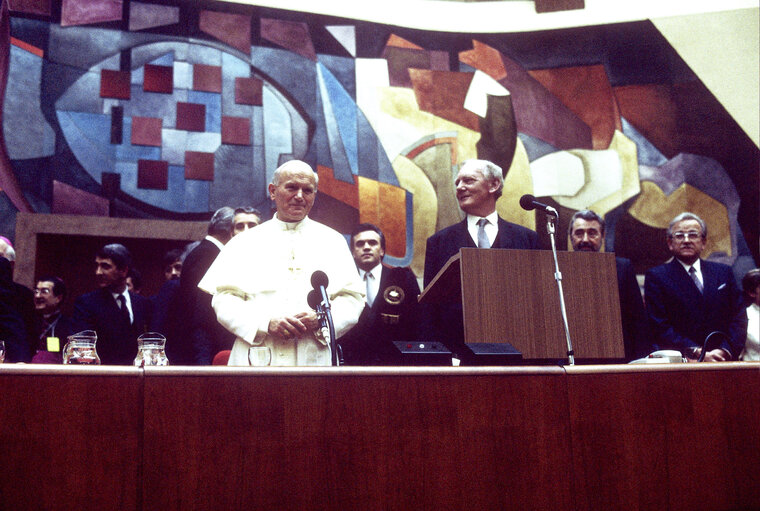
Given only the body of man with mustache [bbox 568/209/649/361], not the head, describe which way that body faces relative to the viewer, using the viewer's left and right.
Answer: facing the viewer

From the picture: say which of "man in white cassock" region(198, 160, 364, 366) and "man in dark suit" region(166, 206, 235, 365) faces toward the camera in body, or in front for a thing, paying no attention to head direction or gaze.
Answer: the man in white cassock

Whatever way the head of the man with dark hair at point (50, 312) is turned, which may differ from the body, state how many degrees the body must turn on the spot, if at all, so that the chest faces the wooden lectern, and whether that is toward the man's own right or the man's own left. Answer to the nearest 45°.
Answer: approximately 90° to the man's own left

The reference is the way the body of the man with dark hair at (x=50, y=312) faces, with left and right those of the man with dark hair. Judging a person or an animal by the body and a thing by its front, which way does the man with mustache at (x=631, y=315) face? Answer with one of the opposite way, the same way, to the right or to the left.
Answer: the same way

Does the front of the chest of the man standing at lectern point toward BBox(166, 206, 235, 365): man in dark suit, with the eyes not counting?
no

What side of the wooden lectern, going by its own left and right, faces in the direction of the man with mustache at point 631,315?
left

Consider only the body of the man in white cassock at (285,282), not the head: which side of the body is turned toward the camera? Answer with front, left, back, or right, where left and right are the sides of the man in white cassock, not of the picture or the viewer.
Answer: front

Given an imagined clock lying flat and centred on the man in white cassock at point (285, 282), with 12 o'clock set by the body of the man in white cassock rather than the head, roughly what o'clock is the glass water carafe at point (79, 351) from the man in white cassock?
The glass water carafe is roughly at 2 o'clock from the man in white cassock.

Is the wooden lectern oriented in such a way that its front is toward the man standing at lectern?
no

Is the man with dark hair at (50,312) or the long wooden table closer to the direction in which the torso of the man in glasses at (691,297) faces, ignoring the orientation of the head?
the long wooden table

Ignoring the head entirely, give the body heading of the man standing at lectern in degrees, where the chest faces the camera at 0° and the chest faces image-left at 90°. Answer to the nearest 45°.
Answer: approximately 0°

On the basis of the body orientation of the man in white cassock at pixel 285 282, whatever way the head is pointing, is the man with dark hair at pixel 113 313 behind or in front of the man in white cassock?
behind

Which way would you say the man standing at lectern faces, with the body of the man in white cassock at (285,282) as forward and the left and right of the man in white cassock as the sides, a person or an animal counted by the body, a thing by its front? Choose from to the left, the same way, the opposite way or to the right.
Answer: the same way

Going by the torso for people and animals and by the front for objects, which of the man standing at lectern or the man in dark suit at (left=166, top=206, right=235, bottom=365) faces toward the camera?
the man standing at lectern

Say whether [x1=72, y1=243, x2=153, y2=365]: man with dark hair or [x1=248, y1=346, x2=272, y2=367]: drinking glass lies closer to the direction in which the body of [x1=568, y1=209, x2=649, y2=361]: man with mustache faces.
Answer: the drinking glass

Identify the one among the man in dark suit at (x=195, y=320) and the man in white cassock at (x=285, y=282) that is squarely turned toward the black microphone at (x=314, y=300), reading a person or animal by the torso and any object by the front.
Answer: the man in white cassock

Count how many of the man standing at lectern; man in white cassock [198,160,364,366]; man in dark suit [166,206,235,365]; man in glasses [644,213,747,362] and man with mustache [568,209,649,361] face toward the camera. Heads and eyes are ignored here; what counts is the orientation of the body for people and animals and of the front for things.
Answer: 4
